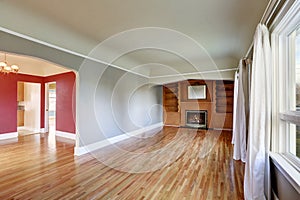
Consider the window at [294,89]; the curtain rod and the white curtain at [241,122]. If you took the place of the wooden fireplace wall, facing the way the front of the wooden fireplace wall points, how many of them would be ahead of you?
3

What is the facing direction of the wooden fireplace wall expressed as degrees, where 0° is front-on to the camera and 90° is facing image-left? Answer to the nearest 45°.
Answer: approximately 0°

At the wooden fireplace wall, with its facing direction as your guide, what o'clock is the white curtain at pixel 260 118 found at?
The white curtain is roughly at 12 o'clock from the wooden fireplace wall.

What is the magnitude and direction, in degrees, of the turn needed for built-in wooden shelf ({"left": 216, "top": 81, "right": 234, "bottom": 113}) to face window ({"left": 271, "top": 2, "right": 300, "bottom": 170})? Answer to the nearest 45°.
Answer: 0° — it already faces it

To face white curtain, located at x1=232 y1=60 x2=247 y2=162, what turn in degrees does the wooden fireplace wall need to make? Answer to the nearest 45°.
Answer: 0° — it already faces it

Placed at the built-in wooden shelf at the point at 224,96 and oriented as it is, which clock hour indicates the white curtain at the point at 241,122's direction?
The white curtain is roughly at 12 o'clock from the built-in wooden shelf.

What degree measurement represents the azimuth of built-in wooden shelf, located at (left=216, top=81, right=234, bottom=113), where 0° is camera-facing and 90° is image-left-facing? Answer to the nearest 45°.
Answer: approximately 0°

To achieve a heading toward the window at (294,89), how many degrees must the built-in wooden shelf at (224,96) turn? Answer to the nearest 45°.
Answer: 0° — it already faces it
